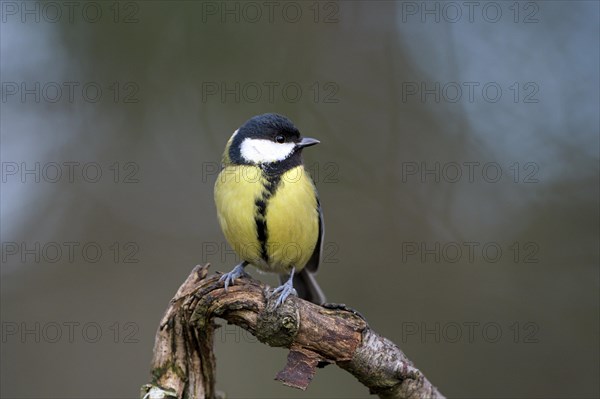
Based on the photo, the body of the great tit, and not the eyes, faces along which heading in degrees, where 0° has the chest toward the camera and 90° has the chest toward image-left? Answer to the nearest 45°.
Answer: approximately 0°
